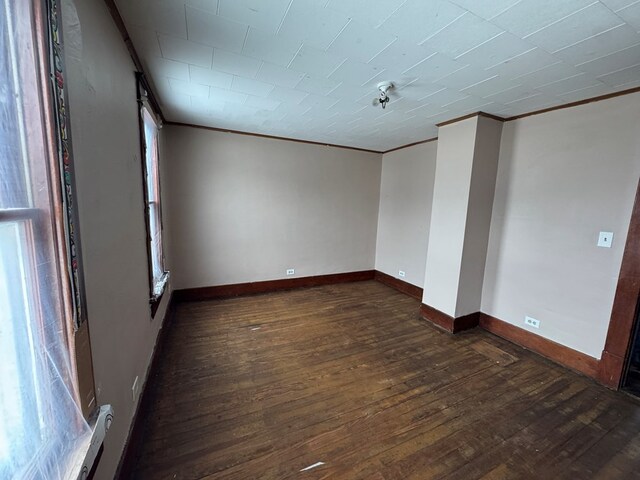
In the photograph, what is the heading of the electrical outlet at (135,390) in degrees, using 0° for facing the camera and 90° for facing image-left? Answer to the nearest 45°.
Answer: approximately 270°

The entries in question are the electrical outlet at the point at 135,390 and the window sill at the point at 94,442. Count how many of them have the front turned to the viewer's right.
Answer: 2

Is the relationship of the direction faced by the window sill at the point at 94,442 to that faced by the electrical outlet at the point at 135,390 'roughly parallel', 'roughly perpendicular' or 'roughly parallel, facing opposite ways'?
roughly parallel

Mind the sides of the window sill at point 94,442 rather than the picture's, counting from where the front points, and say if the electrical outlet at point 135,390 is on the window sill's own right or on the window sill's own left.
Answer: on the window sill's own left

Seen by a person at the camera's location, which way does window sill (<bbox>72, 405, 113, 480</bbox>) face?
facing to the right of the viewer

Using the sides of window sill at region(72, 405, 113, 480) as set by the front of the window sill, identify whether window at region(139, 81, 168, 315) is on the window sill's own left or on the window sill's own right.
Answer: on the window sill's own left

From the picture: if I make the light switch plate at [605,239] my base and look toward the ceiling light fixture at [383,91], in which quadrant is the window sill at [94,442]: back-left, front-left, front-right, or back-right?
front-left

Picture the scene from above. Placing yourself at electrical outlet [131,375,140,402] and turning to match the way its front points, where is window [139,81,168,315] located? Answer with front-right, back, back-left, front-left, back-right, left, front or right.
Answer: left

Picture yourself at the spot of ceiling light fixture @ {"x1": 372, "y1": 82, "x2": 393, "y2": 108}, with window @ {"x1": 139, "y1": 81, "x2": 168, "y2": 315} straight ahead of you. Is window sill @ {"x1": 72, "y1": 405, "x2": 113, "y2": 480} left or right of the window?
left
